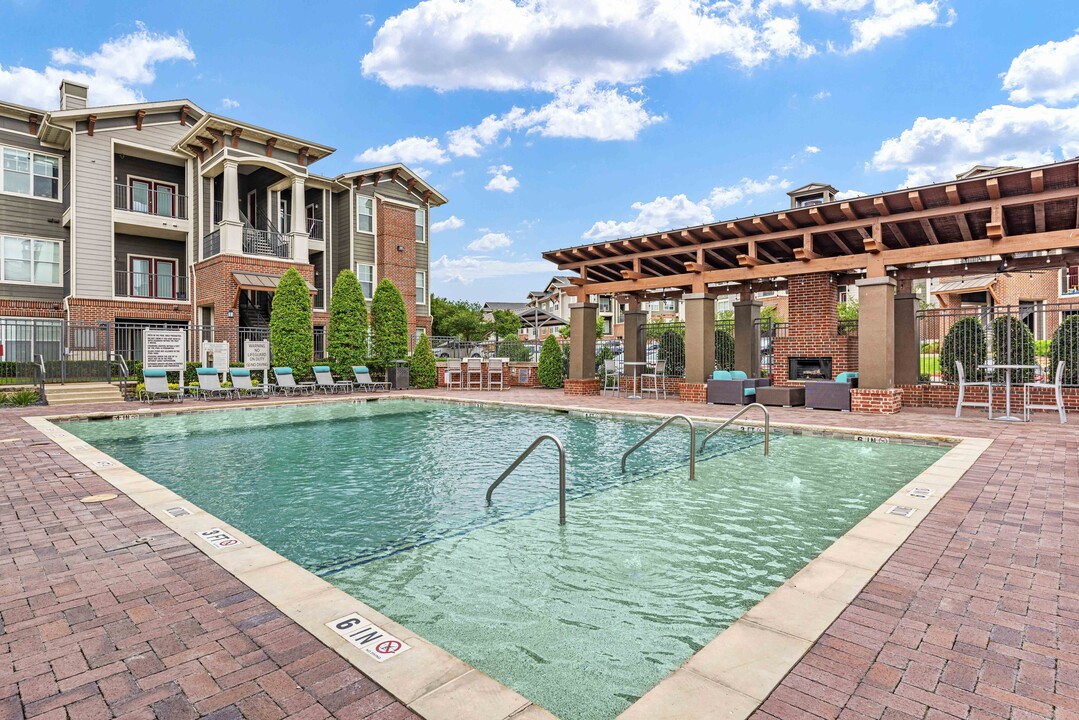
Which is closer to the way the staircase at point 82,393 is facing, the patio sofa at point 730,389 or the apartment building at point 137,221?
the patio sofa

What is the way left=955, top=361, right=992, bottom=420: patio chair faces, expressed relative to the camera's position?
facing to the right of the viewer

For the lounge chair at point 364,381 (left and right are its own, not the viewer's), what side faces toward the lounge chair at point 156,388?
right

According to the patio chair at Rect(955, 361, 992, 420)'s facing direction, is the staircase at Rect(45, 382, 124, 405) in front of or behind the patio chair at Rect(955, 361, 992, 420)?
behind

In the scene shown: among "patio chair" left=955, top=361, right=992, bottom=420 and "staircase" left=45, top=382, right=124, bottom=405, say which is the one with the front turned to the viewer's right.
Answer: the patio chair

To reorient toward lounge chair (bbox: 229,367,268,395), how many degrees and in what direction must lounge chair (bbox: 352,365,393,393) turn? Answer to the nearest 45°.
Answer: approximately 90° to its right

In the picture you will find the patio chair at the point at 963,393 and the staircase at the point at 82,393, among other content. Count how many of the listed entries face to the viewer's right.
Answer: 1

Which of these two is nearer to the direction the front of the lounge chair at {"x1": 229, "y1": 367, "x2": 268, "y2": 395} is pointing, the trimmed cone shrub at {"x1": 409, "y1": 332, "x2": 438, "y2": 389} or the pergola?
the pergola

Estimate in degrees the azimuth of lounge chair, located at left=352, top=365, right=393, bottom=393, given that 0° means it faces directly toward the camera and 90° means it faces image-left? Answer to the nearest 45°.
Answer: approximately 315°
